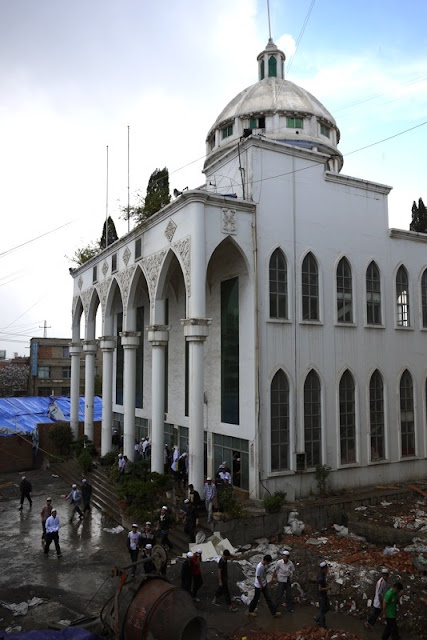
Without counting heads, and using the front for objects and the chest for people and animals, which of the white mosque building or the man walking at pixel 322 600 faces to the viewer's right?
the man walking

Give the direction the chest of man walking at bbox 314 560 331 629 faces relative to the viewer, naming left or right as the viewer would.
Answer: facing to the right of the viewer

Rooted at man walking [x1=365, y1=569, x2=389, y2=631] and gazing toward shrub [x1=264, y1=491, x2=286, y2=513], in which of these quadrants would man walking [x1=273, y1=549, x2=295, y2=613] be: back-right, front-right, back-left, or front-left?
front-left

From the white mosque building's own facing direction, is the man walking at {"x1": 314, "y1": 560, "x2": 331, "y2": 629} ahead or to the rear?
ahead

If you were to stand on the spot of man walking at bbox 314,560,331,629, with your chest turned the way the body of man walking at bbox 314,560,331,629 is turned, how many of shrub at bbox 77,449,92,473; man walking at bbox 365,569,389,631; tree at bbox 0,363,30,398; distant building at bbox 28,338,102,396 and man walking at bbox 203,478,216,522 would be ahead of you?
1

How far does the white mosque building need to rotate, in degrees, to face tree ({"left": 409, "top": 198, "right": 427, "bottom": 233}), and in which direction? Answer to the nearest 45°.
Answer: approximately 180°

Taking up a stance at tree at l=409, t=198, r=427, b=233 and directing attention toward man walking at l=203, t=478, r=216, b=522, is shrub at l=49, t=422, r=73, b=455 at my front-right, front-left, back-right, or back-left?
front-right

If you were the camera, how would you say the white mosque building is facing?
facing the viewer and to the left of the viewer

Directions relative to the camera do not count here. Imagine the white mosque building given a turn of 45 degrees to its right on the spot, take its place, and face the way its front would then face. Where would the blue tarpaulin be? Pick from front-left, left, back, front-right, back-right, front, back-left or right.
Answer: front-right
